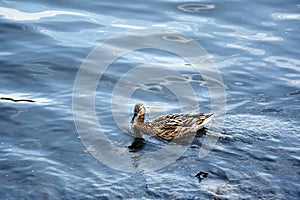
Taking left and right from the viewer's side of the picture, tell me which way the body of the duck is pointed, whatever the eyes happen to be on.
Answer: facing to the left of the viewer
